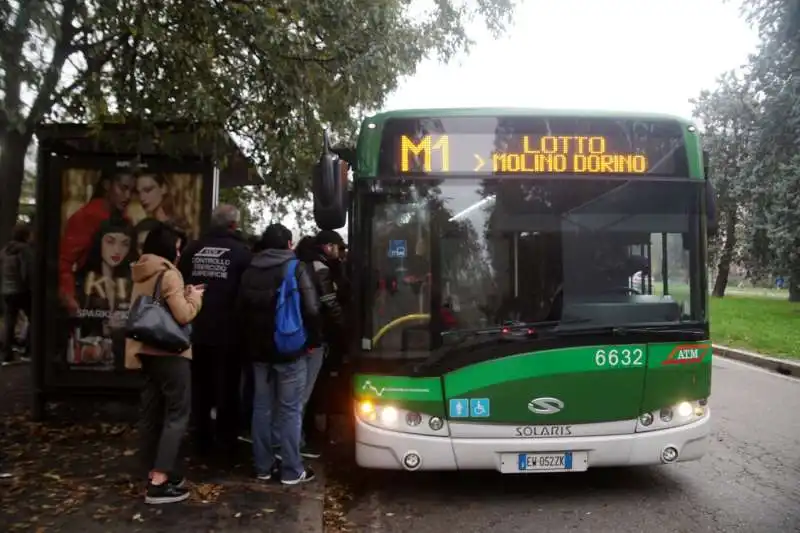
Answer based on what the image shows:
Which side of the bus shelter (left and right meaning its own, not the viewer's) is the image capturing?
right

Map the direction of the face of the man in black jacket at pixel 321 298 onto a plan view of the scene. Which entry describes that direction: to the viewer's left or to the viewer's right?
to the viewer's right

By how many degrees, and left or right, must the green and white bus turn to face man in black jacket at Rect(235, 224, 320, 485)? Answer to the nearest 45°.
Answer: approximately 90° to its right

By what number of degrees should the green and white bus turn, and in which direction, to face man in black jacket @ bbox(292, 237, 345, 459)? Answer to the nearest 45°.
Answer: approximately 90° to its right

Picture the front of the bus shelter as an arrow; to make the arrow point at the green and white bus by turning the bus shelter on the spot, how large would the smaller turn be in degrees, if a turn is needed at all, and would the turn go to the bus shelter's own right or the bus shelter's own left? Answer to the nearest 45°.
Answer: approximately 45° to the bus shelter's own right

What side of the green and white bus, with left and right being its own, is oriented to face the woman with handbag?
right

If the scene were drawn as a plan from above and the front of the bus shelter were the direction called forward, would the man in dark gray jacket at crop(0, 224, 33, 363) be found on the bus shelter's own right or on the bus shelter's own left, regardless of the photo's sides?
on the bus shelter's own left
